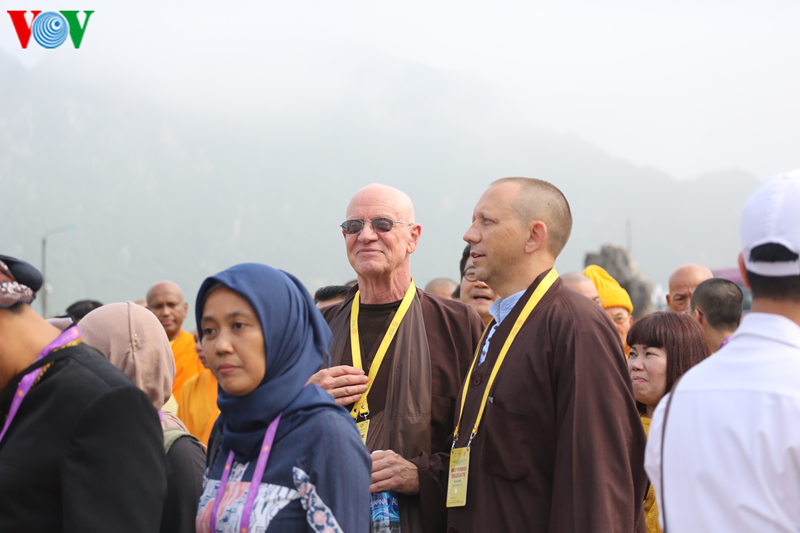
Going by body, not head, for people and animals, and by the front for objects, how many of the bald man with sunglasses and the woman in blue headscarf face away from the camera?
0

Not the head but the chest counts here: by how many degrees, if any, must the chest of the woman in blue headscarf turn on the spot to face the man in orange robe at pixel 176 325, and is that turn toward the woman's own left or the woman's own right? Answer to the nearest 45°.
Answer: approximately 135° to the woman's own right

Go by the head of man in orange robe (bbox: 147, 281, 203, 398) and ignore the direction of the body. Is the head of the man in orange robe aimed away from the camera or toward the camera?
toward the camera

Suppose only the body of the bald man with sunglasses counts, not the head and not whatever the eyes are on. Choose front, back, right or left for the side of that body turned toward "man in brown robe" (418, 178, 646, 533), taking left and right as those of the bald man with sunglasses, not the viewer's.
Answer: left

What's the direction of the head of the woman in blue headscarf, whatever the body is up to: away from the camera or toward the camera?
toward the camera

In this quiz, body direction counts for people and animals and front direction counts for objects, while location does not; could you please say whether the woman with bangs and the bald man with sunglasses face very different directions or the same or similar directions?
same or similar directions

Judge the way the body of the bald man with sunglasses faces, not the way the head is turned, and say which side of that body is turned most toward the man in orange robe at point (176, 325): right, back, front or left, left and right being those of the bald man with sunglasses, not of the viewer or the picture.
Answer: right

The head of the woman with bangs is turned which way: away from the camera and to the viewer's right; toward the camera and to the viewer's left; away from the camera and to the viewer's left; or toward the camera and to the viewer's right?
toward the camera and to the viewer's left

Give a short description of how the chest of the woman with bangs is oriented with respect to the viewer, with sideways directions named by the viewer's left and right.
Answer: facing the viewer and to the left of the viewer

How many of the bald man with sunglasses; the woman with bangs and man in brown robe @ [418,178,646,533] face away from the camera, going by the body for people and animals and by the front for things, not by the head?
0

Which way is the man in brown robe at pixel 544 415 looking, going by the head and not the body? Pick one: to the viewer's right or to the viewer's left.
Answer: to the viewer's left
